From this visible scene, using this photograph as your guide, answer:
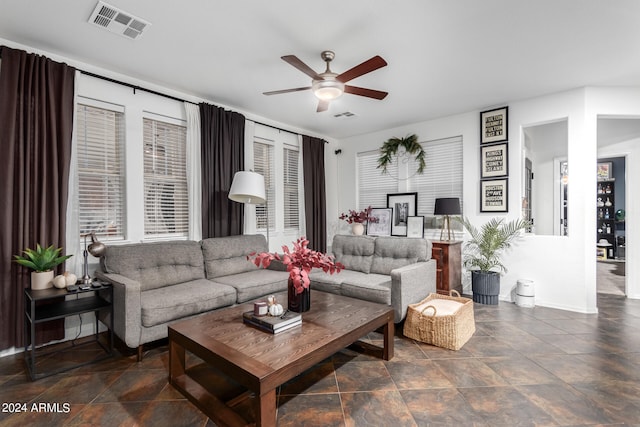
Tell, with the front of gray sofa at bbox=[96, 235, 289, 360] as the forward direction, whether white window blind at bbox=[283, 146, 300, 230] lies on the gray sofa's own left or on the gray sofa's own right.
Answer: on the gray sofa's own left

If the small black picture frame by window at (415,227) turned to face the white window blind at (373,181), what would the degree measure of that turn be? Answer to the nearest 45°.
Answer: approximately 135° to its right

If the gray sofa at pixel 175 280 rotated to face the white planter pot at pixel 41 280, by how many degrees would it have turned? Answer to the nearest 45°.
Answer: approximately 135° to its right

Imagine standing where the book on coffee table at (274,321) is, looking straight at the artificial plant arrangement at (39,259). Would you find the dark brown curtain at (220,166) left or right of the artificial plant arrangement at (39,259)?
right

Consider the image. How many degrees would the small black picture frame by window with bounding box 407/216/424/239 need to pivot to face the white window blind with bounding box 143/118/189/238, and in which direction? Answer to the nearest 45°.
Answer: approximately 45° to its right

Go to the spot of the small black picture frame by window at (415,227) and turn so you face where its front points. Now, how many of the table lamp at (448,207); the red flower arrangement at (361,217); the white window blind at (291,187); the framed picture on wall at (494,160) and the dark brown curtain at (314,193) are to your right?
3

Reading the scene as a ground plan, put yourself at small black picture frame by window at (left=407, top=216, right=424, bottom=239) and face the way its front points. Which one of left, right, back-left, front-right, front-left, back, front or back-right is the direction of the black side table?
front-right

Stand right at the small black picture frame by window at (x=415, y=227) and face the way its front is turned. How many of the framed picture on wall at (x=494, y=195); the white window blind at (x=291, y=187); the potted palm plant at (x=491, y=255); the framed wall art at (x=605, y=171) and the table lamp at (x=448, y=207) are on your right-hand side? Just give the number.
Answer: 1

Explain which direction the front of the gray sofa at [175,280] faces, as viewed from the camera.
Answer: facing the viewer and to the right of the viewer

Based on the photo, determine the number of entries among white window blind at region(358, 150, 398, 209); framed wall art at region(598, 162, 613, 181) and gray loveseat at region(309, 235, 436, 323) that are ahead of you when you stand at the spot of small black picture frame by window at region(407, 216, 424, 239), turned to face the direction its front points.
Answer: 1

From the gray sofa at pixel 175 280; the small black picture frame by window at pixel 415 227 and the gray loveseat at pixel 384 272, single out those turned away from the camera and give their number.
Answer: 0

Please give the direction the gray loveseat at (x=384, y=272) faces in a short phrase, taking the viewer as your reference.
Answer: facing the viewer and to the left of the viewer

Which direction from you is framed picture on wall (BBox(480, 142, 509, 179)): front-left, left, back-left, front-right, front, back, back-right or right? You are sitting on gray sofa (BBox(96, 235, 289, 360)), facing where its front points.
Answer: front-left

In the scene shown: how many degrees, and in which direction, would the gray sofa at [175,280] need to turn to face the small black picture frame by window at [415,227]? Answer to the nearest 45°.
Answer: approximately 45° to its left

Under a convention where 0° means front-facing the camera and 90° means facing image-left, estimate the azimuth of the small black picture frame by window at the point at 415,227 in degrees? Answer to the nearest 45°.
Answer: approximately 0°

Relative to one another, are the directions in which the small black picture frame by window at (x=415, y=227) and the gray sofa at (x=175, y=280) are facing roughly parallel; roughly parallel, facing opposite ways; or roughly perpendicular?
roughly perpendicular

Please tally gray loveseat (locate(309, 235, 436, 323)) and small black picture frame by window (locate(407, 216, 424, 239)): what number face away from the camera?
0
